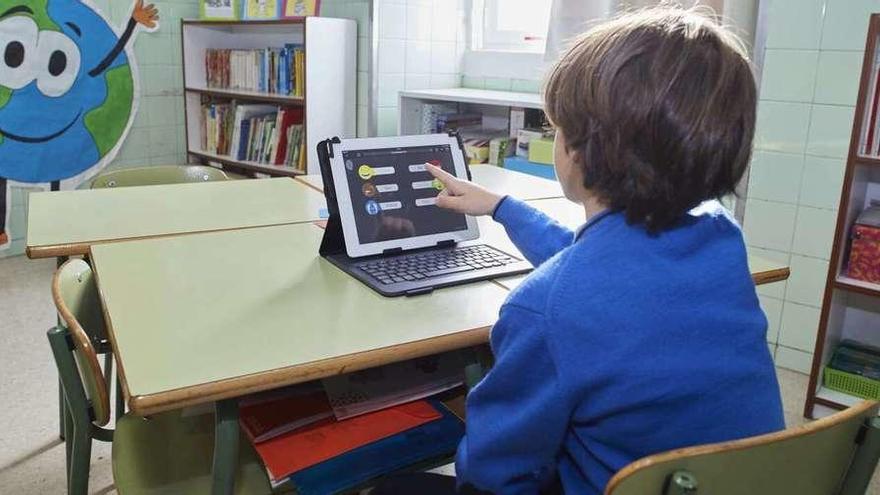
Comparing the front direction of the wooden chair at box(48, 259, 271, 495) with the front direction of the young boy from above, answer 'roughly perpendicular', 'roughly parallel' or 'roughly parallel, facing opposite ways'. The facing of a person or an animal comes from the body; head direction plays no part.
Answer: roughly perpendicular

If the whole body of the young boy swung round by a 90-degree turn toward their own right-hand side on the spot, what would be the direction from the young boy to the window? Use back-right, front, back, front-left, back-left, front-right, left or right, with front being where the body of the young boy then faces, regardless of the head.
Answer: front-left

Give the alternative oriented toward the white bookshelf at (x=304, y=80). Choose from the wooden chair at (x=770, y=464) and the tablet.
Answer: the wooden chair

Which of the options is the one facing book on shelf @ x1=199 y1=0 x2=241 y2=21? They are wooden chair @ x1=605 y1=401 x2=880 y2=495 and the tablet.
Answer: the wooden chair

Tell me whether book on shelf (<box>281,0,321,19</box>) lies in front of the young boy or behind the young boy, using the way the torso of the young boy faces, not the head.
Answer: in front

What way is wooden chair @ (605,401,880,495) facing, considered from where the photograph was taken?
facing away from the viewer and to the left of the viewer

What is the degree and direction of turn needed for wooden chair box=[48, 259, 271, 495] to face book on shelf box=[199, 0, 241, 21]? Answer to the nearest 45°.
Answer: approximately 90° to its left

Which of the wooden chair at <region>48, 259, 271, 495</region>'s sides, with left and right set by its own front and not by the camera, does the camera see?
right

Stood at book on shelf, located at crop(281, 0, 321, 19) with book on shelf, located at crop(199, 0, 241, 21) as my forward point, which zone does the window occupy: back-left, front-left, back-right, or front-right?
back-right

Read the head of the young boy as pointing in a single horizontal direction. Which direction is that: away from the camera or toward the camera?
away from the camera

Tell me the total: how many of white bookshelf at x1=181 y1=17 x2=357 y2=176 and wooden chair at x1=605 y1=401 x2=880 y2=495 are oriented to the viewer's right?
0

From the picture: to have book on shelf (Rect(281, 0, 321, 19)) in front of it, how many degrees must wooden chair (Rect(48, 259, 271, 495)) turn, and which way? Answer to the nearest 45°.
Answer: approximately 90° to its left

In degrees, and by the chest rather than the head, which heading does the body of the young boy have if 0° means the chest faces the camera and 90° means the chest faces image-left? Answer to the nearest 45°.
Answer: approximately 135°

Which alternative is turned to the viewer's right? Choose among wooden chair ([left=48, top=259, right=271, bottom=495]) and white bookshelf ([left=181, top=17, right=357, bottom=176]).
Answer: the wooden chair
